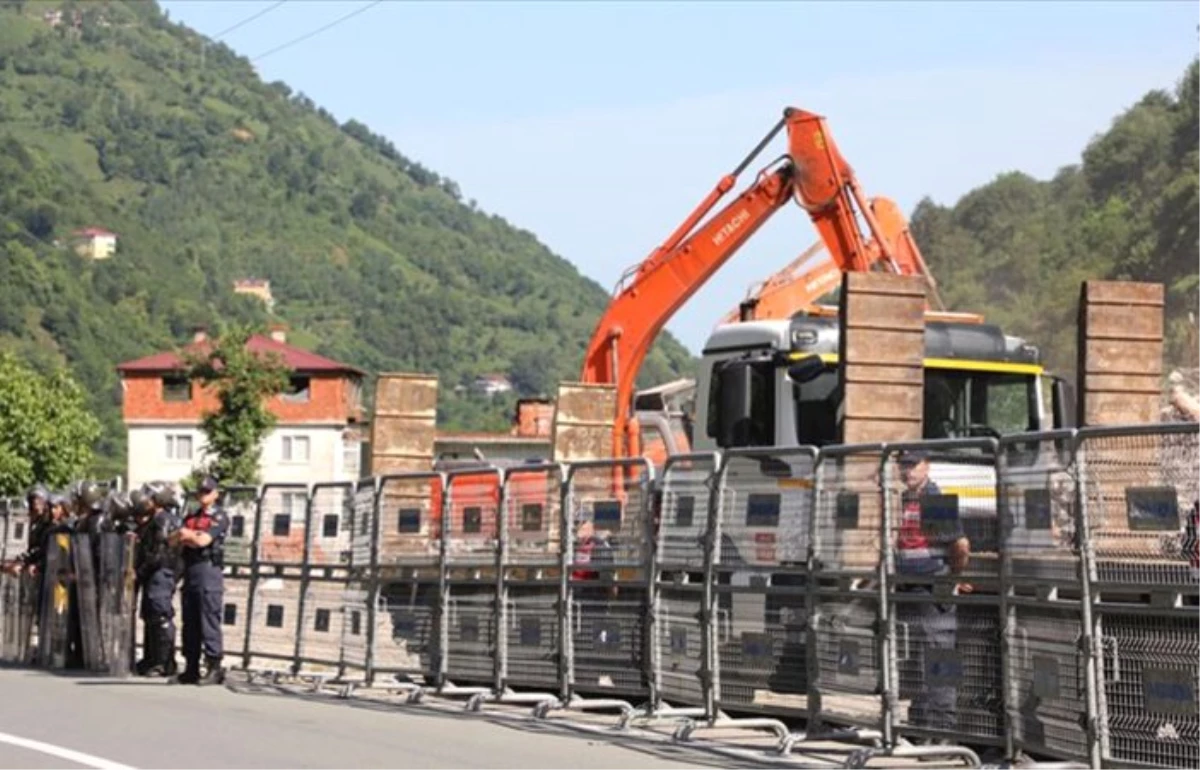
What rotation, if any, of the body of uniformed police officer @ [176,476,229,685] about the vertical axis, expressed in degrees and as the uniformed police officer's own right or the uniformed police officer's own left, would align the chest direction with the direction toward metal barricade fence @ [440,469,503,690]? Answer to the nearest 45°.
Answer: approximately 90° to the uniformed police officer's own left

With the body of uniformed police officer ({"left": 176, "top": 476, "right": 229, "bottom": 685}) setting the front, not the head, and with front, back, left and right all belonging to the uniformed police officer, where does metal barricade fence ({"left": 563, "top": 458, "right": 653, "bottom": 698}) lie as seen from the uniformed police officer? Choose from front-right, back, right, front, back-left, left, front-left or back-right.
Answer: left
